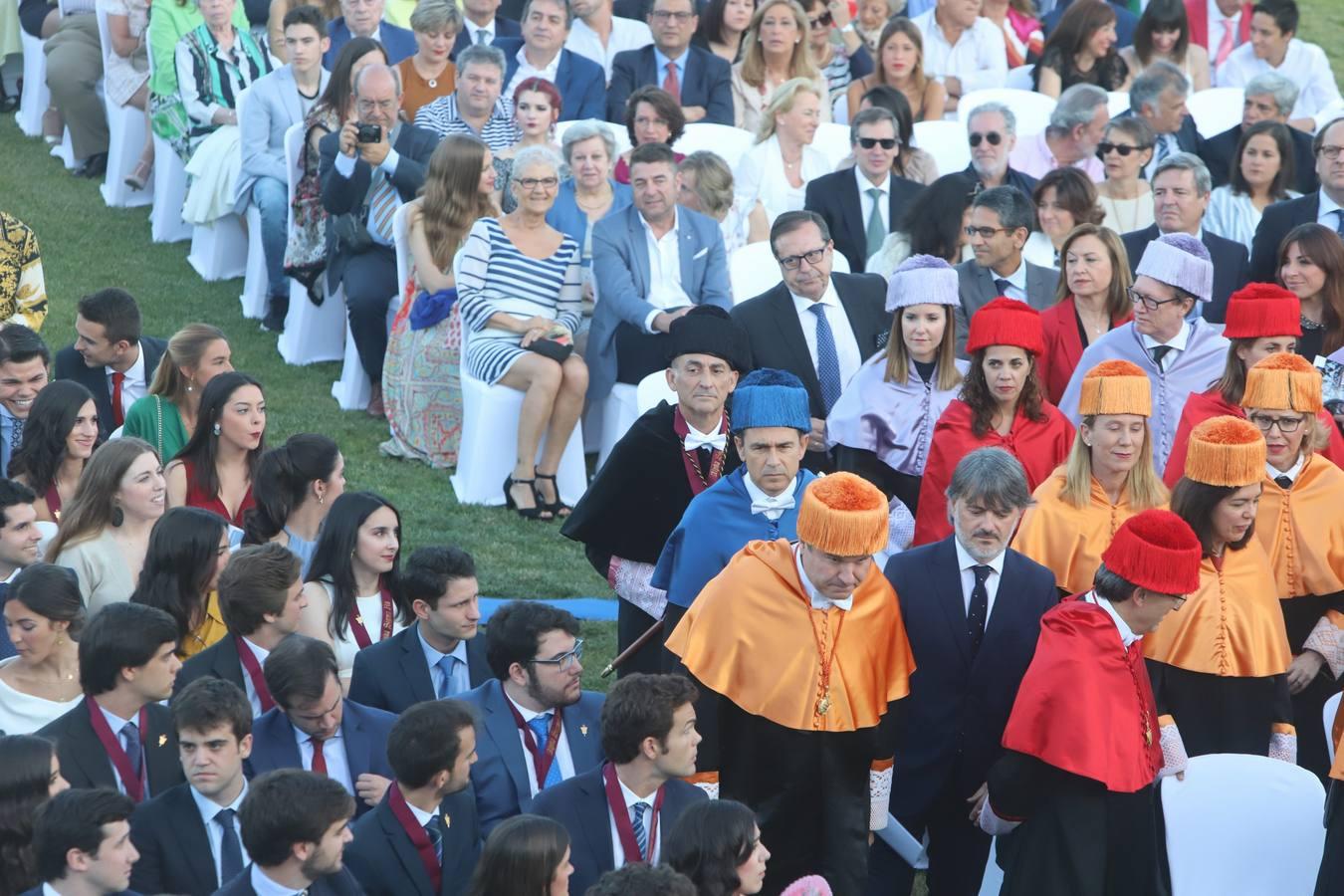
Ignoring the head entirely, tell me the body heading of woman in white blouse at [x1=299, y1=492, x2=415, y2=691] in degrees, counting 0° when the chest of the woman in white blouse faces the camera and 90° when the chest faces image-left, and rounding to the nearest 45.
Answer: approximately 315°

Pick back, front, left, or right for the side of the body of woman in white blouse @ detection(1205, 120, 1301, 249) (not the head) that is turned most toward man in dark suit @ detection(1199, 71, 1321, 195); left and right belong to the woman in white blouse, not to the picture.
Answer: back

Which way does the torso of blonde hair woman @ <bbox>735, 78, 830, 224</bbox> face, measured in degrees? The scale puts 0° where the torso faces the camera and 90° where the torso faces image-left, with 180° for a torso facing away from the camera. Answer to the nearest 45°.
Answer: approximately 315°

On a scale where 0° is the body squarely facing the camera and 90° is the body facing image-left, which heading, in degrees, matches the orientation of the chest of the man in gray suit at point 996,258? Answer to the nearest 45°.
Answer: approximately 45°

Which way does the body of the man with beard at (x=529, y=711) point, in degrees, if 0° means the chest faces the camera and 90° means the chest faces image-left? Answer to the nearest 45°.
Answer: approximately 315°

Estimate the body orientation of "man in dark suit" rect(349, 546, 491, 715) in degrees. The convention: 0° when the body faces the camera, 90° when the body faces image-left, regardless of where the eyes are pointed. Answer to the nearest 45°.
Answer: approximately 315°

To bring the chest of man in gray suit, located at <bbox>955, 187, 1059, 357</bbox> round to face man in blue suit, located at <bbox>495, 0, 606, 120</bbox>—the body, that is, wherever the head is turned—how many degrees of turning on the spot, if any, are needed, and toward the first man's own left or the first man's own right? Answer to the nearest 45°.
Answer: approximately 90° to the first man's own right

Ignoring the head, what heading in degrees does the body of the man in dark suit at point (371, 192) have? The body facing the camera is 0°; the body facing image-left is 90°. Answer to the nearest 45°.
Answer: approximately 0°

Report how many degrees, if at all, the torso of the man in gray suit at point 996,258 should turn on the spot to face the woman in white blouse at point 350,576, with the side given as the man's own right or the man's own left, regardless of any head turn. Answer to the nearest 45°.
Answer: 0° — they already face them
